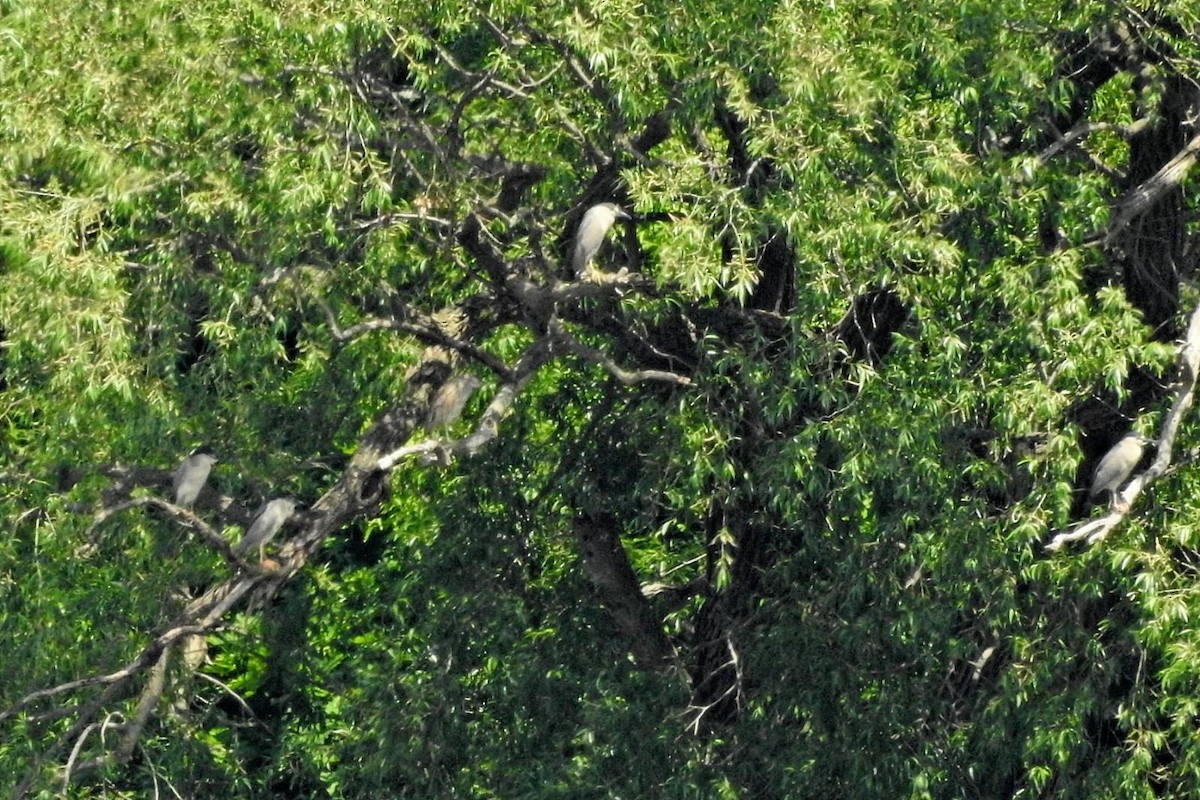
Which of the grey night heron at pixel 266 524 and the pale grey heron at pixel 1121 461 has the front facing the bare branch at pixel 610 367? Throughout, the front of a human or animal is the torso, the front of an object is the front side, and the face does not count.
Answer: the grey night heron at pixel 266 524

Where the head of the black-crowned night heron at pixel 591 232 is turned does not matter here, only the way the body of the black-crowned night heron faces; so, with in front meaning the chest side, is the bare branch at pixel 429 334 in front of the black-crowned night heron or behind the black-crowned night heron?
behind

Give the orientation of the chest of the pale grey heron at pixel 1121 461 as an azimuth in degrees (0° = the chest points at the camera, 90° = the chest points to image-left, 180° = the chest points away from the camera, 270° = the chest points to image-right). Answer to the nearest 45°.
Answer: approximately 270°

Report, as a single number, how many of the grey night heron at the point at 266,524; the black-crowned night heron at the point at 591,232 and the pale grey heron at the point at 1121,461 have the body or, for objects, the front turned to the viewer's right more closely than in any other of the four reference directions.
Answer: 3

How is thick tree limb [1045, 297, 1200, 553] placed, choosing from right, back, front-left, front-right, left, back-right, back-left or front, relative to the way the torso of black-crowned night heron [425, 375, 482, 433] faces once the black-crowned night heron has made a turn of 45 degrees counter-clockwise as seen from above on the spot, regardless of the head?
right

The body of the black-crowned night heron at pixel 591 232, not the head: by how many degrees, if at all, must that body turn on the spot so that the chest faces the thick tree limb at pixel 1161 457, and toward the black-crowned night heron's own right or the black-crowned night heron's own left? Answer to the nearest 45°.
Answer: approximately 45° to the black-crowned night heron's own right

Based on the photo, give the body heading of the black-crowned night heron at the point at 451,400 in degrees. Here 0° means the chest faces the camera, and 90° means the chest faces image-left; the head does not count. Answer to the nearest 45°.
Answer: approximately 270°

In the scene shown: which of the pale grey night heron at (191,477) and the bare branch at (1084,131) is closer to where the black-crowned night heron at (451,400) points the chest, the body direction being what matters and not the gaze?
the bare branch

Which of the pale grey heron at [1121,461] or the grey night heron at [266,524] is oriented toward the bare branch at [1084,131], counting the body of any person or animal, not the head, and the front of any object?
the grey night heron at [266,524]

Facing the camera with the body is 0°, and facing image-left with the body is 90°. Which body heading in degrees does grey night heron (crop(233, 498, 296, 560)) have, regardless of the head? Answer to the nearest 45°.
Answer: approximately 270°

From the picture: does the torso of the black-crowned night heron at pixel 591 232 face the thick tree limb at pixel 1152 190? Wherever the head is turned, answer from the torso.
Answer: yes

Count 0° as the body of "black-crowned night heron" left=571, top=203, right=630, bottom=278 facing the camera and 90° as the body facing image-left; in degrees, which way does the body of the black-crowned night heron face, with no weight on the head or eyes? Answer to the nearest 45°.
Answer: approximately 270°

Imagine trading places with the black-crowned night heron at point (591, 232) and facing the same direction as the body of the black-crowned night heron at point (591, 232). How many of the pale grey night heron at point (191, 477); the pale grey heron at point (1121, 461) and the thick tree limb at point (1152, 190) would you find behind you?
1
